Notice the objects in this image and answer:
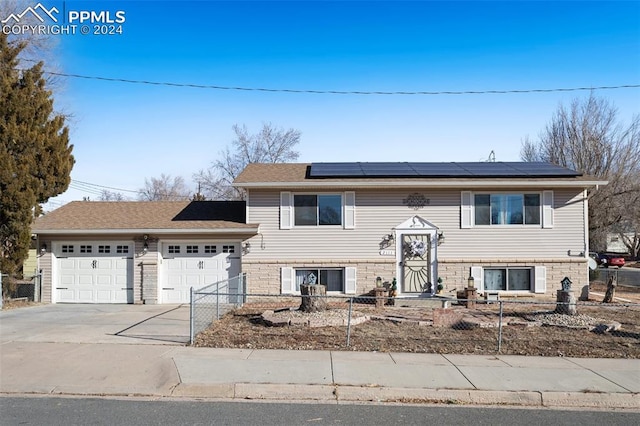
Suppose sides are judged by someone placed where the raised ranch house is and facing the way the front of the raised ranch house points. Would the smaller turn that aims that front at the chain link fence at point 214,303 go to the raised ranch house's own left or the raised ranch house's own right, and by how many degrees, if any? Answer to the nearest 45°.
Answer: approximately 45° to the raised ranch house's own right

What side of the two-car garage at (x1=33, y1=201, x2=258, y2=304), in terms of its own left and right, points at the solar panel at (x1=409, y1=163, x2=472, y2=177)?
left

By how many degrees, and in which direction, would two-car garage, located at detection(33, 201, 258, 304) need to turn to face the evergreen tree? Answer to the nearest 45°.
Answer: approximately 90° to its right

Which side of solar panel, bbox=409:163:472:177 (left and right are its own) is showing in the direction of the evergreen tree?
right

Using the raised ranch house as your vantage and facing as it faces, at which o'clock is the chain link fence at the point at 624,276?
The chain link fence is roughly at 8 o'clock from the raised ranch house.

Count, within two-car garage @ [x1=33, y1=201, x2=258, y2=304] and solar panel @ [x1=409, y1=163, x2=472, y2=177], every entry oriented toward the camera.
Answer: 2

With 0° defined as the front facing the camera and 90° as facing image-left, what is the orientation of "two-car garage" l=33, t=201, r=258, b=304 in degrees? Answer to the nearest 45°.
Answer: approximately 0°

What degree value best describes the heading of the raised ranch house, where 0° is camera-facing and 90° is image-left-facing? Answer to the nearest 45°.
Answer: approximately 0°

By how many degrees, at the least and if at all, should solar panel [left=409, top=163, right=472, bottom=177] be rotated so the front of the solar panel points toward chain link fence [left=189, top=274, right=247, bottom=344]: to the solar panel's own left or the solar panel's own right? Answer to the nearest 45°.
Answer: approximately 45° to the solar panel's own right

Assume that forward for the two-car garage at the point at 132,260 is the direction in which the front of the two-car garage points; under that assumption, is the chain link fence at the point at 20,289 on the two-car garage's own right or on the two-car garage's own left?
on the two-car garage's own right

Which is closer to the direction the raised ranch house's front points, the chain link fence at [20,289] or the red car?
the chain link fence
